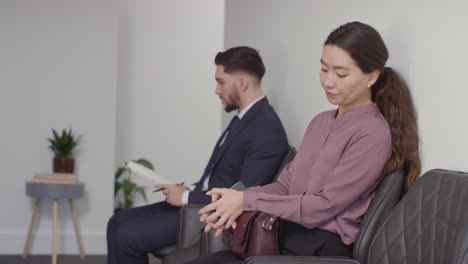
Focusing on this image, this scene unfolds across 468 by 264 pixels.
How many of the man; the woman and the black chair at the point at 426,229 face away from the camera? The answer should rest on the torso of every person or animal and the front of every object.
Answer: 0

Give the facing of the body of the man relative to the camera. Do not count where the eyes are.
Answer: to the viewer's left

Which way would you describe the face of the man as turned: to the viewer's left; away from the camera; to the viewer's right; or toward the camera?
to the viewer's left

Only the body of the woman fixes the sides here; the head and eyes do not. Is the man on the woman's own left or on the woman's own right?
on the woman's own right

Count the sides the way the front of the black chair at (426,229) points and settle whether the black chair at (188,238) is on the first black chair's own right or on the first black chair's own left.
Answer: on the first black chair's own right

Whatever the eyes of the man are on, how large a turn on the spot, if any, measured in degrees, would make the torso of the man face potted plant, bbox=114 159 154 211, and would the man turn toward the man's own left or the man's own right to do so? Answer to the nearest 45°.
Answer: approximately 90° to the man's own right

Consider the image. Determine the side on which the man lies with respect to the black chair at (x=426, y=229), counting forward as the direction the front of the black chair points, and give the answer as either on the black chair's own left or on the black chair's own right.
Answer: on the black chair's own right

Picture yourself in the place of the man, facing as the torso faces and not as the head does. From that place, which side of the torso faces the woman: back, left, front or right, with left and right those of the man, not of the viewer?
left

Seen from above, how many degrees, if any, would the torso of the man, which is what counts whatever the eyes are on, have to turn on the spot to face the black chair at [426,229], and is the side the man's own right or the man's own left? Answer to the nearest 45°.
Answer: approximately 90° to the man's own left

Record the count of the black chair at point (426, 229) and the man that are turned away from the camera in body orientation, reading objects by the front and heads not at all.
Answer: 0

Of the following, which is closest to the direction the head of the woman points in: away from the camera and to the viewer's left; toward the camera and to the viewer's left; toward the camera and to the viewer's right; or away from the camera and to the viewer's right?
toward the camera and to the viewer's left

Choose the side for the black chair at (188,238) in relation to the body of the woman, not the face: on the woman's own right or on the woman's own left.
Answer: on the woman's own right
